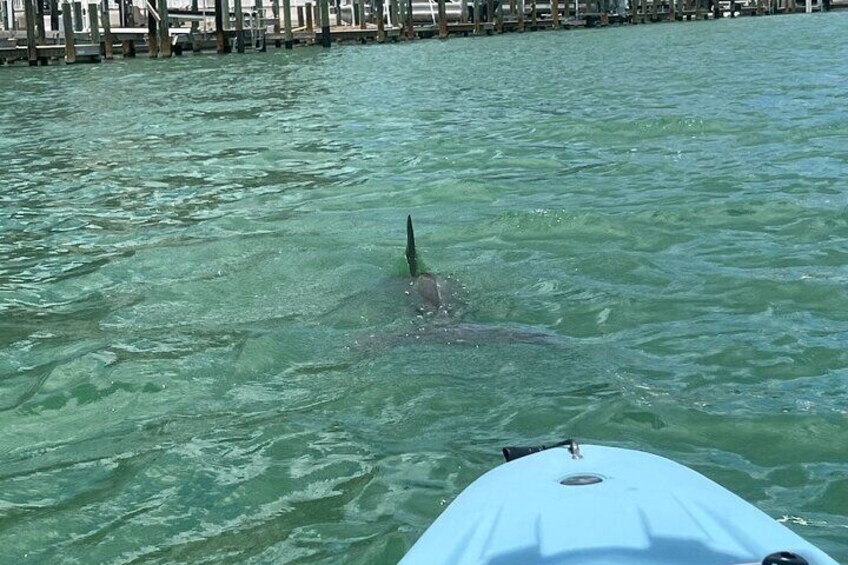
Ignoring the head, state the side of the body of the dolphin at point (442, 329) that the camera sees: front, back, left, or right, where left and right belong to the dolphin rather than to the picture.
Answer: back

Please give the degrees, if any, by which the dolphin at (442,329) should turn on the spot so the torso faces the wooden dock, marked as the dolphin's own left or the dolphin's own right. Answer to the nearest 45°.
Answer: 0° — it already faces it
